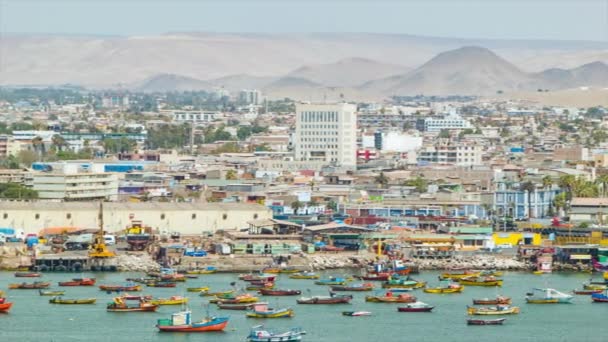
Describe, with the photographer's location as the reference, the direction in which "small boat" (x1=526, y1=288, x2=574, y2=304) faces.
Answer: facing to the right of the viewer

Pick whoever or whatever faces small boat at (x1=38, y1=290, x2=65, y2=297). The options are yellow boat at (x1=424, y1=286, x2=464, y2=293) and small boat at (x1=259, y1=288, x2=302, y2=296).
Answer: small boat at (x1=259, y1=288, x2=302, y2=296)
